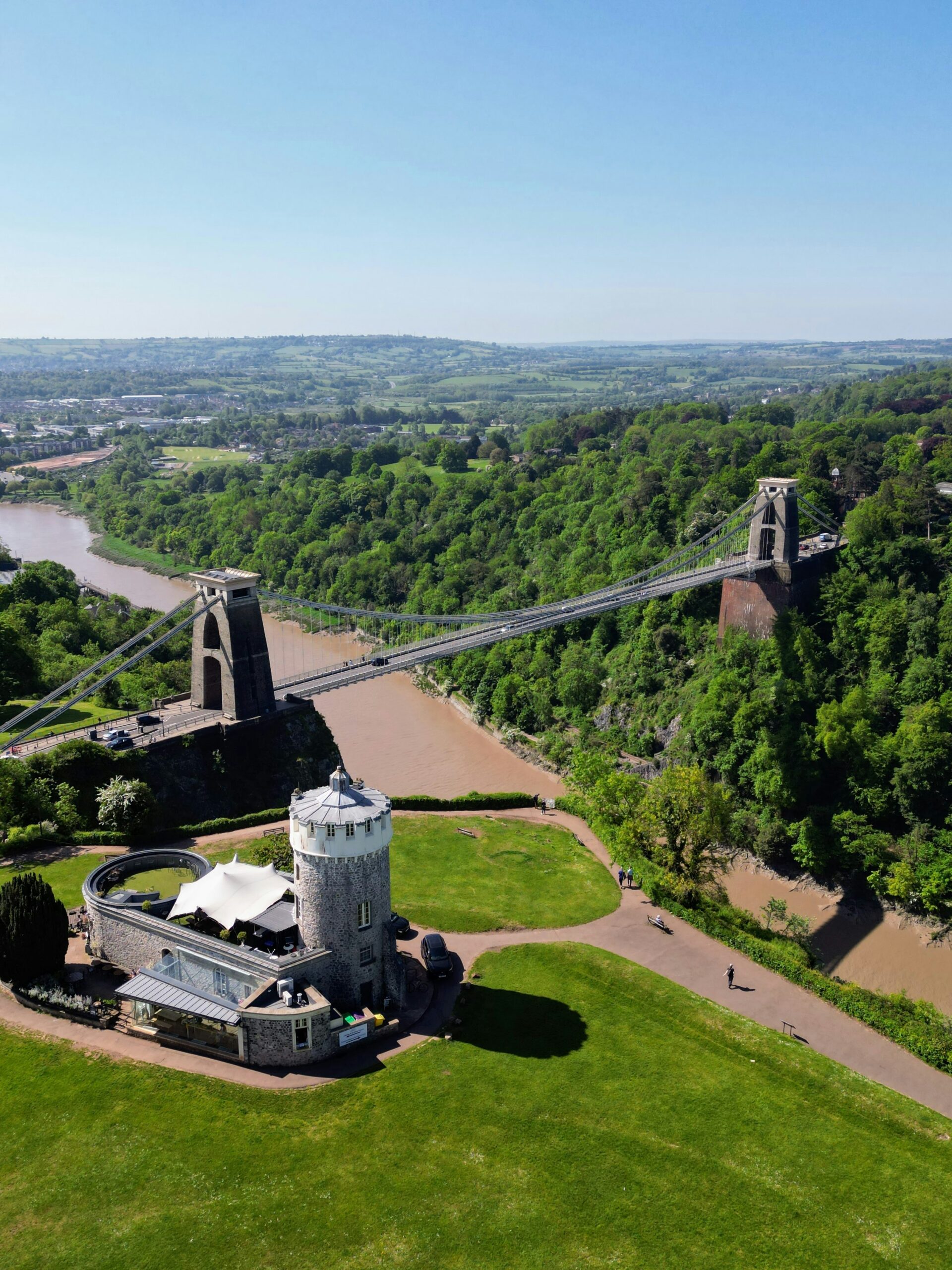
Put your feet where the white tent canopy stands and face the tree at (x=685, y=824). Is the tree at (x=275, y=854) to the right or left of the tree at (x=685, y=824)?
left

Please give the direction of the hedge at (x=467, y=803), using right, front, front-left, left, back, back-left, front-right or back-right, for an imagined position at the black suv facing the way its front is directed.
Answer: back

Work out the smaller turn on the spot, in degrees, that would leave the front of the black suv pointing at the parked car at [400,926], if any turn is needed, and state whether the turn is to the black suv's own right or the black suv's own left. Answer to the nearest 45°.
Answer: approximately 135° to the black suv's own right

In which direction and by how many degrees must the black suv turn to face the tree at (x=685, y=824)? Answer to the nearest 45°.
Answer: approximately 135° to its left

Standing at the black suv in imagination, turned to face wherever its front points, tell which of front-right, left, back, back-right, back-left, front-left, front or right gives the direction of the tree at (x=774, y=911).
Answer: back-left

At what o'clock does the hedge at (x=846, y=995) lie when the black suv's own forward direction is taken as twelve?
The hedge is roughly at 9 o'clock from the black suv.

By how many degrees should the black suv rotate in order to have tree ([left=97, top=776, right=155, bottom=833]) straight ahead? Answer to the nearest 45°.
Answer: approximately 135° to its right

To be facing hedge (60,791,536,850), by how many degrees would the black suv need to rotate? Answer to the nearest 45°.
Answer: approximately 135° to its right

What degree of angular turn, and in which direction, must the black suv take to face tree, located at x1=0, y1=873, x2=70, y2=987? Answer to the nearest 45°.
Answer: approximately 90° to its right

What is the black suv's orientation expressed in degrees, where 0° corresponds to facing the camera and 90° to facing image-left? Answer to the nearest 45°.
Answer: approximately 0°

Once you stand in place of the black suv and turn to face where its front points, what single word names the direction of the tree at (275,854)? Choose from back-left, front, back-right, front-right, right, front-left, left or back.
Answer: back-right
